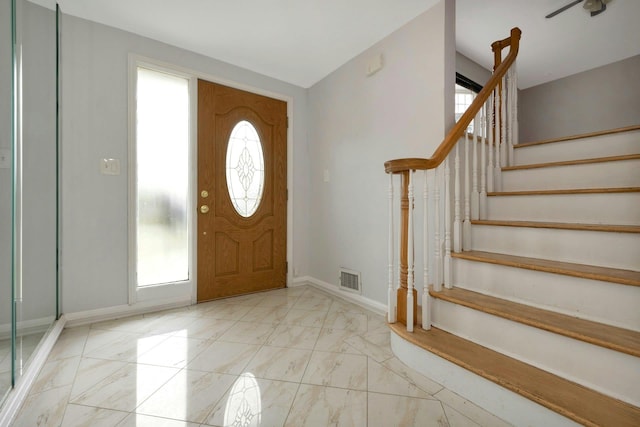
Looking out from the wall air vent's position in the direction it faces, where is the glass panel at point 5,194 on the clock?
The glass panel is roughly at 12 o'clock from the wall air vent.

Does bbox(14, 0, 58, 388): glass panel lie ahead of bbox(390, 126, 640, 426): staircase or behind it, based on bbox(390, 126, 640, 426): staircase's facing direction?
ahead

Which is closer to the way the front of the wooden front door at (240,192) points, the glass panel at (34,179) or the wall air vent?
the wall air vent

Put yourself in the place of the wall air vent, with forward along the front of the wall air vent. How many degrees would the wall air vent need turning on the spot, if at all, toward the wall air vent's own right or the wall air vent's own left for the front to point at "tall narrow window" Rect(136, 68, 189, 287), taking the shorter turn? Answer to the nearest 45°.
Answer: approximately 45° to the wall air vent's own right

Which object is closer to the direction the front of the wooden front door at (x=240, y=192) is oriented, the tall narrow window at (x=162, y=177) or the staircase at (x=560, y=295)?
the staircase

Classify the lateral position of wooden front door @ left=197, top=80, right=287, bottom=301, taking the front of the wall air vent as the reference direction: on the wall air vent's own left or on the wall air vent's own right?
on the wall air vent's own right

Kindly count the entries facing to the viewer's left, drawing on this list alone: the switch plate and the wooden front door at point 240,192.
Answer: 0

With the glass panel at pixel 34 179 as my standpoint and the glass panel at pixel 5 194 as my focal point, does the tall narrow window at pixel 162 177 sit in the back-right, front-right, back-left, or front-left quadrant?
back-left

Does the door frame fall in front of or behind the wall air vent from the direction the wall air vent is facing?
in front
